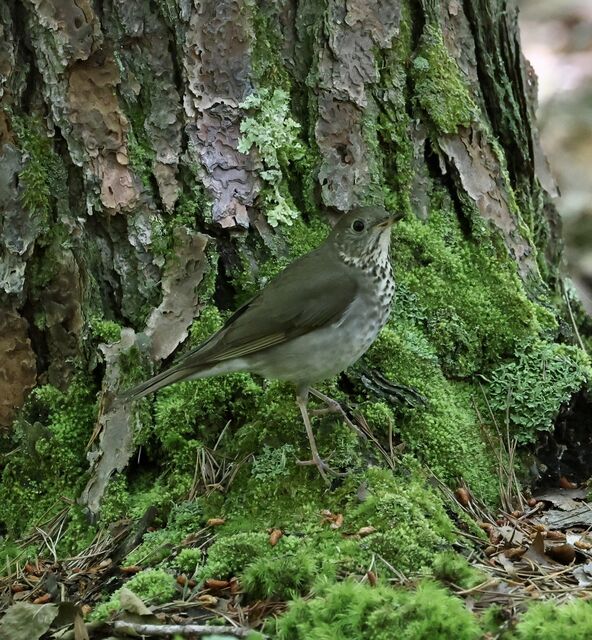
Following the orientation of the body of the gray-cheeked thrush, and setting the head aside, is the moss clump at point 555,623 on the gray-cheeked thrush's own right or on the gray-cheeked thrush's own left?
on the gray-cheeked thrush's own right

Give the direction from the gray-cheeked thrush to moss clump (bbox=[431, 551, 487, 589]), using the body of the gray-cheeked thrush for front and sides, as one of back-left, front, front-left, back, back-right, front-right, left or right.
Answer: right

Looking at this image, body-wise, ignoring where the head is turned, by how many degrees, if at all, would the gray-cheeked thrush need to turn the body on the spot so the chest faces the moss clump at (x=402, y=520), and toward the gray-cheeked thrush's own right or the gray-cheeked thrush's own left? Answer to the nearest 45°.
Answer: approximately 90° to the gray-cheeked thrush's own right

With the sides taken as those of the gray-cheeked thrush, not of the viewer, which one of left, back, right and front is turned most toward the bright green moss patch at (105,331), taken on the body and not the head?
back

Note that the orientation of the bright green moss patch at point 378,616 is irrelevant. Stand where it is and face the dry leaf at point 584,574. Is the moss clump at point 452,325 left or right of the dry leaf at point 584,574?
left

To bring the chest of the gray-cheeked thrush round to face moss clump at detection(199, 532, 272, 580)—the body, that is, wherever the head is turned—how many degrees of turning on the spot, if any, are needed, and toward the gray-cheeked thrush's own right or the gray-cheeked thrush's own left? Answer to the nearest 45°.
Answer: approximately 135° to the gray-cheeked thrush's own right

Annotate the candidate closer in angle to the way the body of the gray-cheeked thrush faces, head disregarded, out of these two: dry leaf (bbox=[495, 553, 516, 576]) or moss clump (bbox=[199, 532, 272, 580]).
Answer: the dry leaf

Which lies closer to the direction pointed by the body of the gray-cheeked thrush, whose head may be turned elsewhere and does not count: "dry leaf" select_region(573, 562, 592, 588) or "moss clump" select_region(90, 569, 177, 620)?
the dry leaf

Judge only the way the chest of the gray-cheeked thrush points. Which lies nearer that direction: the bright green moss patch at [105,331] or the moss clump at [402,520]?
the moss clump

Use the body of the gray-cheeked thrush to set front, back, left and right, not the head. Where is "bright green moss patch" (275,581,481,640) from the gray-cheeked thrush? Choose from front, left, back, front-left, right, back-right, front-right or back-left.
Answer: right

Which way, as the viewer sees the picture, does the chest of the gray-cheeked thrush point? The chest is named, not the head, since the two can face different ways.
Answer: to the viewer's right

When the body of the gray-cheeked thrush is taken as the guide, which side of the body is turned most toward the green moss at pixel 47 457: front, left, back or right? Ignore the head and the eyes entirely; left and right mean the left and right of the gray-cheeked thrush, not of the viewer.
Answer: back

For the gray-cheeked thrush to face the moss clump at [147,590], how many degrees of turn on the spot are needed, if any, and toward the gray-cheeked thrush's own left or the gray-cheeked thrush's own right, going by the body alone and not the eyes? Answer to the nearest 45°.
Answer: approximately 135° to the gray-cheeked thrush's own right

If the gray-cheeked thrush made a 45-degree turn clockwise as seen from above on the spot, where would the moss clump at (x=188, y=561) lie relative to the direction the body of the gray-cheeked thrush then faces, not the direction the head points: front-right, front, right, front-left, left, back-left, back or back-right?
right
